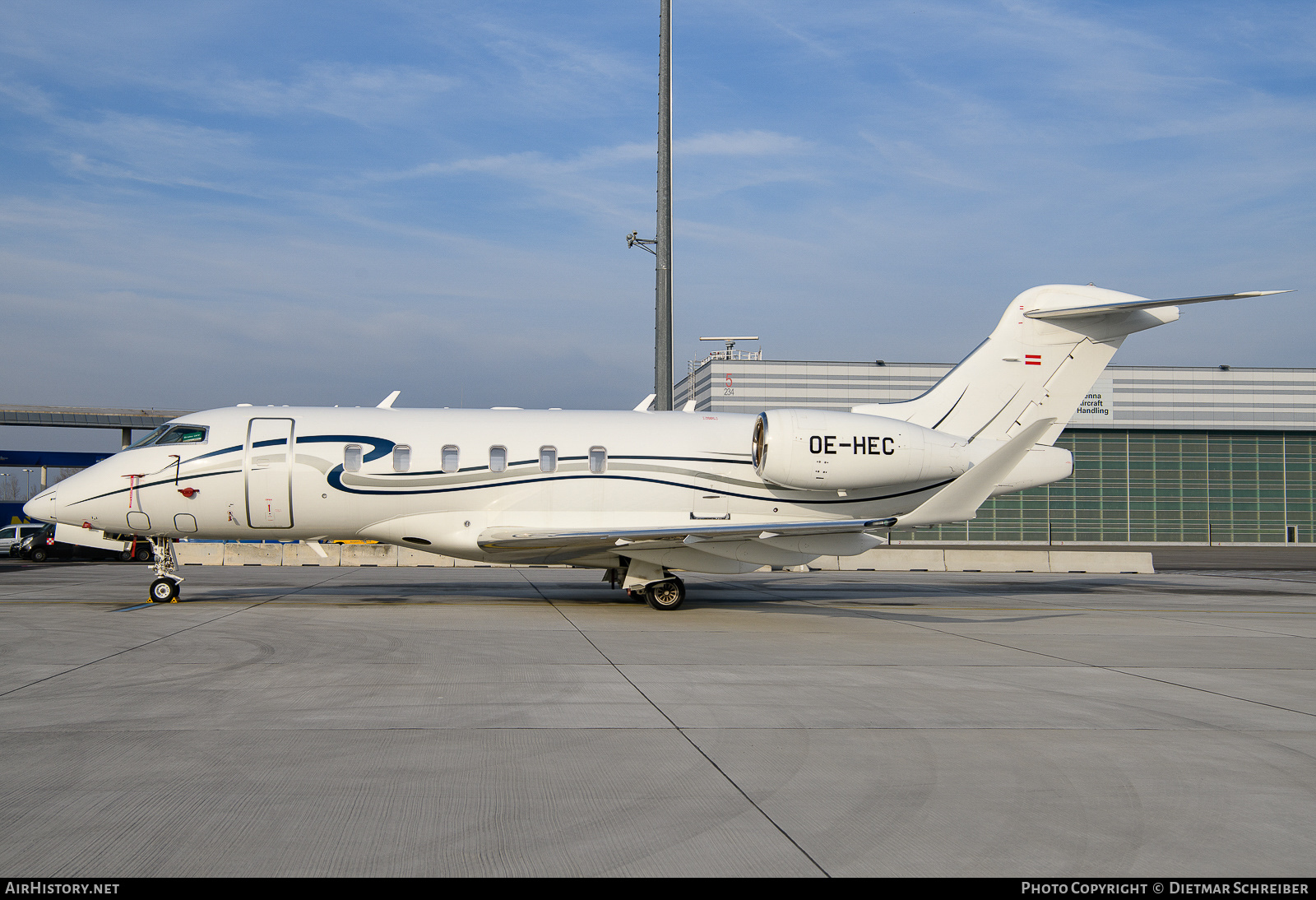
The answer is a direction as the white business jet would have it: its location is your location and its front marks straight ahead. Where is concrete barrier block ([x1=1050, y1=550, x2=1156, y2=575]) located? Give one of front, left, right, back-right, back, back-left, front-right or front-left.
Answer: back-right

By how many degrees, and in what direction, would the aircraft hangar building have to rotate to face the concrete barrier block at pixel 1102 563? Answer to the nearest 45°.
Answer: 0° — it already faces it

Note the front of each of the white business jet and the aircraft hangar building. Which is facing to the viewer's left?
the white business jet

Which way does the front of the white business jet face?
to the viewer's left

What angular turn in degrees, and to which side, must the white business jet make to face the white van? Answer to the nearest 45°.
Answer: approximately 45° to its right

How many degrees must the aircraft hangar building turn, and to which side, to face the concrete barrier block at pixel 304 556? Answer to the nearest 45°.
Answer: approximately 45° to its right

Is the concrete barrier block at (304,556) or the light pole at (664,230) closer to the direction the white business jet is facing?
the concrete barrier block

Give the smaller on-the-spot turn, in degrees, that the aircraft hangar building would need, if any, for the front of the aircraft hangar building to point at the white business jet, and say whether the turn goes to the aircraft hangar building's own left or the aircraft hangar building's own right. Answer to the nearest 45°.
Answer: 0° — it already faces it

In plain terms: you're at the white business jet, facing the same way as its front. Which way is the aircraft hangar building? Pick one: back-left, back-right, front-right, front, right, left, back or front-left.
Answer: back-right

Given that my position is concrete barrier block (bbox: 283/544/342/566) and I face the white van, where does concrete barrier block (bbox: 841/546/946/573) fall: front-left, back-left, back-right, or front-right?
back-right

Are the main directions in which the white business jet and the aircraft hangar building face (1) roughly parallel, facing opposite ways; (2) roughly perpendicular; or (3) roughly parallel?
roughly perpendicular

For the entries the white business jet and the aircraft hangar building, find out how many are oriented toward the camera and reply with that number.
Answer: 1

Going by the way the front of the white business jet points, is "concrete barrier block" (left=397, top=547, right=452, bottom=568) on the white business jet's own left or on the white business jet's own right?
on the white business jet's own right
